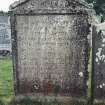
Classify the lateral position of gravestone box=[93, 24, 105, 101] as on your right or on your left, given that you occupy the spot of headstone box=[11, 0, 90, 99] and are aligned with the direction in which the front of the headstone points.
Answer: on your left

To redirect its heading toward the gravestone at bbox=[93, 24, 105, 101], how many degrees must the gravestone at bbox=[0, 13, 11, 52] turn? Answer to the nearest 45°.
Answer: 0° — it already faces it

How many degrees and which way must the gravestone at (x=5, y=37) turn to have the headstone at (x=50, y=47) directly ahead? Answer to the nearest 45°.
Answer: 0° — it already faces it

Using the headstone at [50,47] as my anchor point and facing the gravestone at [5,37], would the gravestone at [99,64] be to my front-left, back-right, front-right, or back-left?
back-right

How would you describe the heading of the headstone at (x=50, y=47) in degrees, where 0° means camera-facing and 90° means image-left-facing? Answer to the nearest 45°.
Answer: approximately 0°

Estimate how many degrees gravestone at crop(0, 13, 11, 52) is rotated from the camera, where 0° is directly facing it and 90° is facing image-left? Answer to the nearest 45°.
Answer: approximately 0°

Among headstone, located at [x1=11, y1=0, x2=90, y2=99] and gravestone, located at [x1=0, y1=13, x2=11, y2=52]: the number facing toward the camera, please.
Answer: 2
